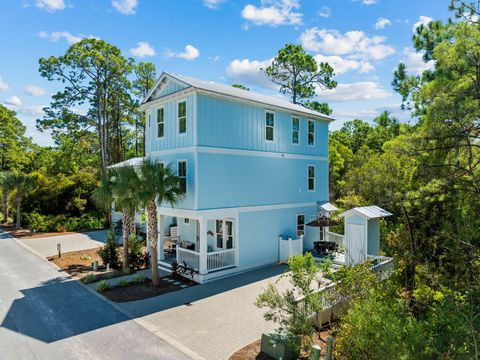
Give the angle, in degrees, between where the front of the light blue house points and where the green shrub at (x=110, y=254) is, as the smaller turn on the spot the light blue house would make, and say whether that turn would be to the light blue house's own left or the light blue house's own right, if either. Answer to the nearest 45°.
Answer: approximately 45° to the light blue house's own right

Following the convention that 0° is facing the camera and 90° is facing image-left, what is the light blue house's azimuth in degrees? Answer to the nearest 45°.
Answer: approximately 45°

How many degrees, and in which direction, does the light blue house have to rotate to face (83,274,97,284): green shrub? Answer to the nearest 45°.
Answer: approximately 45° to its right

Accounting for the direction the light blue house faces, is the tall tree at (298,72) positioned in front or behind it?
behind

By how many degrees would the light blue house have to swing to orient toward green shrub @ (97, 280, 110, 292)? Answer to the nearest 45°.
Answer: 0° — it already faces it

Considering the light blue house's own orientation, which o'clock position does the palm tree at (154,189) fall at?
The palm tree is roughly at 12 o'clock from the light blue house.

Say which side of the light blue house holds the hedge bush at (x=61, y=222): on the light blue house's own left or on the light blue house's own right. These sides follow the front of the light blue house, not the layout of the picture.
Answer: on the light blue house's own right

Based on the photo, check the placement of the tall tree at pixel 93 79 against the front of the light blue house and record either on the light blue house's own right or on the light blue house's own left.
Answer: on the light blue house's own right
